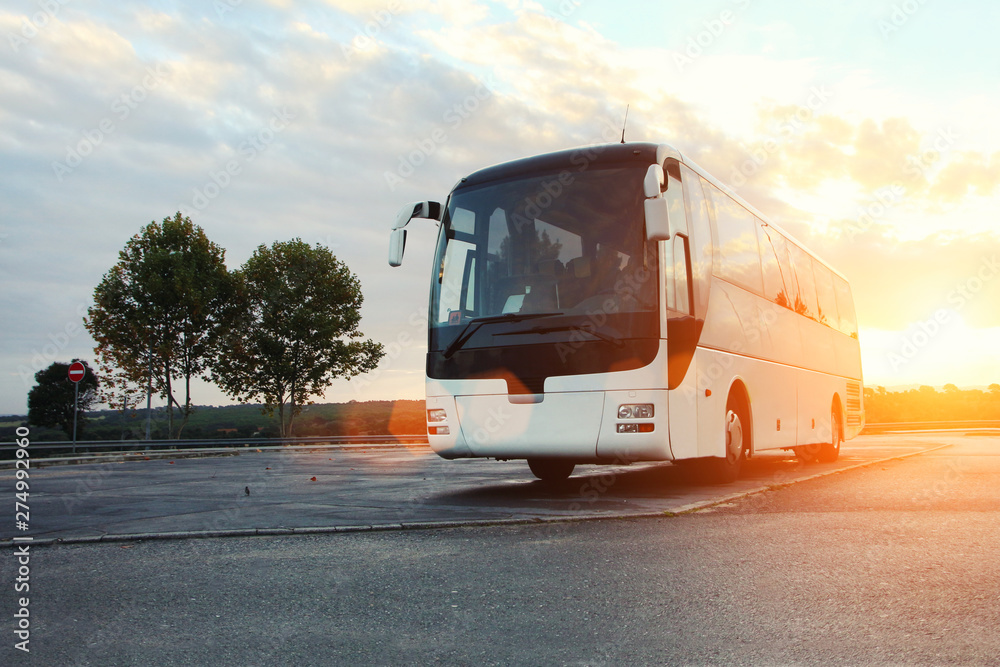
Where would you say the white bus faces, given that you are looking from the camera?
facing the viewer and to the left of the viewer

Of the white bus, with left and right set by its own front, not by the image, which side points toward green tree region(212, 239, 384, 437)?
right

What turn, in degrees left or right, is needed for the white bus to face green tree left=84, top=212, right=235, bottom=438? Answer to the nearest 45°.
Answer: approximately 90° to its right

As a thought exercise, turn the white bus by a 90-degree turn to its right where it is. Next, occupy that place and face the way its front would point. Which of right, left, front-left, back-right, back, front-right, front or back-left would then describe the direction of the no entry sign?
front

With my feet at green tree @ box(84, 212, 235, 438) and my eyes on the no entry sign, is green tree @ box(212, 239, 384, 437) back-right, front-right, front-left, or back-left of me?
back-left
